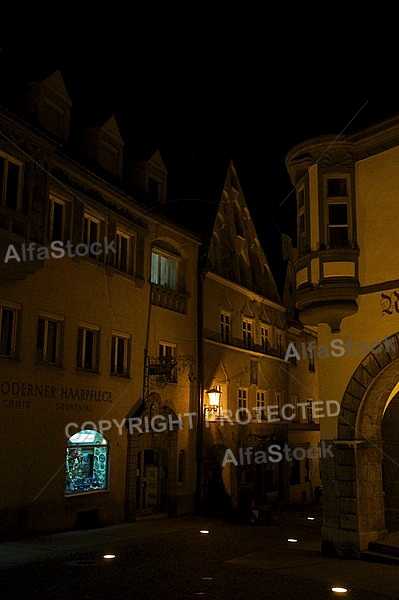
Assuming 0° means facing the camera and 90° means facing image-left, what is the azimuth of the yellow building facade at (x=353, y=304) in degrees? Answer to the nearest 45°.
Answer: approximately 45°

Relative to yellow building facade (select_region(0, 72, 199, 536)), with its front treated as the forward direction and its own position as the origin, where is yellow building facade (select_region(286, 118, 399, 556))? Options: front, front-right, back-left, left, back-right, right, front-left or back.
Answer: front

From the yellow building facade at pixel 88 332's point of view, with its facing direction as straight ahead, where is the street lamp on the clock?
The street lamp is roughly at 9 o'clock from the yellow building facade.

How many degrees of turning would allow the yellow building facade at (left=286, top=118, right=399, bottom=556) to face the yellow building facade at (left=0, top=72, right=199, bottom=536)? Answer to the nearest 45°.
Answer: approximately 45° to its right

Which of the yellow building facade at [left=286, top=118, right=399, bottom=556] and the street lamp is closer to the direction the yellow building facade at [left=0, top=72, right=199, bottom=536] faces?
the yellow building facade

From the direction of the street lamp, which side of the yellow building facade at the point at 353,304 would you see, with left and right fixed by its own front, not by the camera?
right

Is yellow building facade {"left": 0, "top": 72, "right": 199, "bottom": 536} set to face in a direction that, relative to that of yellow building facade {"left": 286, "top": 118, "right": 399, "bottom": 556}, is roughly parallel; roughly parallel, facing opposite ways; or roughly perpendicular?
roughly perpendicular

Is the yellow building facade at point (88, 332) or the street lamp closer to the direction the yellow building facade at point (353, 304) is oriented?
the yellow building facade

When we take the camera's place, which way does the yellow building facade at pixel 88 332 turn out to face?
facing the viewer and to the right of the viewer

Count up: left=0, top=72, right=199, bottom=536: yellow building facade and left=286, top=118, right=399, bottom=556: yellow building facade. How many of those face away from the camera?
0

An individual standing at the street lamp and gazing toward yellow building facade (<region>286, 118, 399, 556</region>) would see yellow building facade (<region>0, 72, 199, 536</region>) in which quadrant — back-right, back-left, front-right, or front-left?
front-right
